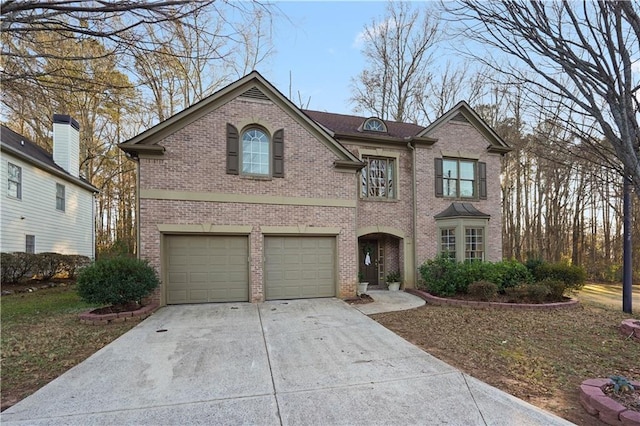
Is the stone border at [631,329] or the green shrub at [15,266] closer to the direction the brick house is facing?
the stone border

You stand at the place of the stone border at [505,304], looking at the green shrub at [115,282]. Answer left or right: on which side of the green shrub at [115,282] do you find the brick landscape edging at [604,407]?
left

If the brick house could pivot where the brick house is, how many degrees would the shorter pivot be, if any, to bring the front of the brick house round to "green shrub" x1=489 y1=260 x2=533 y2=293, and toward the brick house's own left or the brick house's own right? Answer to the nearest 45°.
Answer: approximately 90° to the brick house's own left

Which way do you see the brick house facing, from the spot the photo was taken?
facing the viewer

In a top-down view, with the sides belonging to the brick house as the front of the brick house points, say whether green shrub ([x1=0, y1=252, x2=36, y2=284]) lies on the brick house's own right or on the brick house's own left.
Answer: on the brick house's own right

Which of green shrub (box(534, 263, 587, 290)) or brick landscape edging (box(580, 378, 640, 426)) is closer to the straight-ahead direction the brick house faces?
the brick landscape edging

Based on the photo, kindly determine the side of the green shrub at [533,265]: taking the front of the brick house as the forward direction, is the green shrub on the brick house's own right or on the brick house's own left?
on the brick house's own left

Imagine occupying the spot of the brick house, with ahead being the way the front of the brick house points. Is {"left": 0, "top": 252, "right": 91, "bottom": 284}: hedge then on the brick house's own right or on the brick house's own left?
on the brick house's own right

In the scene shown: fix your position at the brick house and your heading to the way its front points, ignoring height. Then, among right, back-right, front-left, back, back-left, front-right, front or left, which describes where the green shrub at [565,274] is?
left
